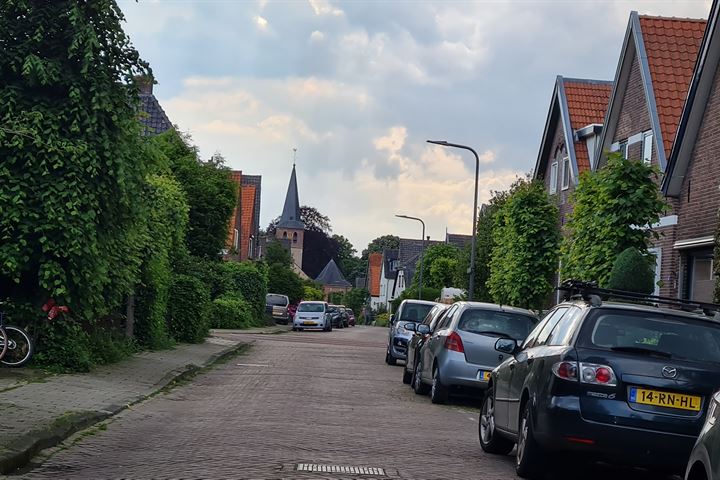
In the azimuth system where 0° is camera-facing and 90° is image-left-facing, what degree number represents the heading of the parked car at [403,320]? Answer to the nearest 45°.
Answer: approximately 0°

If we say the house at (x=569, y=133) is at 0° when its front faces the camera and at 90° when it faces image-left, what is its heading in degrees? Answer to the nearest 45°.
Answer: approximately 45°

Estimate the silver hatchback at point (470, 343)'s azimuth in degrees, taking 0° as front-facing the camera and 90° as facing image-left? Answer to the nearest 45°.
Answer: approximately 135°

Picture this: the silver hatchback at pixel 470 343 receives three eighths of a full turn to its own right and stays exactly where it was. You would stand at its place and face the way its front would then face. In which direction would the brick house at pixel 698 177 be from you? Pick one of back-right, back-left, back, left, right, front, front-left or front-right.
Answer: front-left

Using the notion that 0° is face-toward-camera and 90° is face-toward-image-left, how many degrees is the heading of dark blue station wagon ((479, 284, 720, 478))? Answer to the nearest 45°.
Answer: approximately 135°

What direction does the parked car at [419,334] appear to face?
away from the camera

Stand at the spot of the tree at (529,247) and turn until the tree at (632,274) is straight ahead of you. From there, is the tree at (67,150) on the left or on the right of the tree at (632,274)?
right

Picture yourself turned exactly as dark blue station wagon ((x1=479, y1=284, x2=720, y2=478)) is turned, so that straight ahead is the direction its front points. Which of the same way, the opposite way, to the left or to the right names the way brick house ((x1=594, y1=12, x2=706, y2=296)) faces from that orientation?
to the left

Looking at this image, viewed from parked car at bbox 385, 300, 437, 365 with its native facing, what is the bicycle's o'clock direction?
The bicycle is roughly at 1 o'clock from the parked car.

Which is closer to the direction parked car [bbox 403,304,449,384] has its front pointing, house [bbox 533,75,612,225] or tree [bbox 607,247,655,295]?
the house

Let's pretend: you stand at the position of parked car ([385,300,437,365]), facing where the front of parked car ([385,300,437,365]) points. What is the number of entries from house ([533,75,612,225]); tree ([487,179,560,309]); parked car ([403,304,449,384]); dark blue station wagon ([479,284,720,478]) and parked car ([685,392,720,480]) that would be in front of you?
3

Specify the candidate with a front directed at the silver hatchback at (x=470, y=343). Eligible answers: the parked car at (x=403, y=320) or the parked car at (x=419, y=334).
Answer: the parked car at (x=403, y=320)
